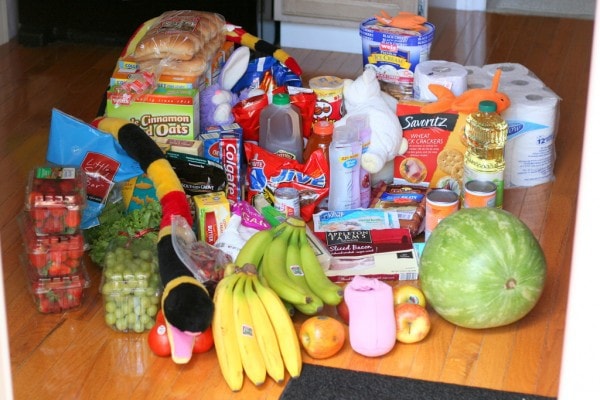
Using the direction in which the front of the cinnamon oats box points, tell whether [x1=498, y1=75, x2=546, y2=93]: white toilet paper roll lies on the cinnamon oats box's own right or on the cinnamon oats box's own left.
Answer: on the cinnamon oats box's own left

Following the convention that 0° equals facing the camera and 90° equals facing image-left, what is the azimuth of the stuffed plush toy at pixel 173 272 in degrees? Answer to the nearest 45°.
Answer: approximately 0°

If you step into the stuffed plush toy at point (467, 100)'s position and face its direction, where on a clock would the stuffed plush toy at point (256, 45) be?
the stuffed plush toy at point (256, 45) is roughly at 7 o'clock from the stuffed plush toy at point (467, 100).

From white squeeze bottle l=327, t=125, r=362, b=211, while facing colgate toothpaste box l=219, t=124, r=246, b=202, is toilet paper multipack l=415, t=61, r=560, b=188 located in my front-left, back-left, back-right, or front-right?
back-right

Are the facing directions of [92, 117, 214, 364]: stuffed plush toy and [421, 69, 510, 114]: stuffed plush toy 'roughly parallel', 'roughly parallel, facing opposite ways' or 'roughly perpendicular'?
roughly perpendicular

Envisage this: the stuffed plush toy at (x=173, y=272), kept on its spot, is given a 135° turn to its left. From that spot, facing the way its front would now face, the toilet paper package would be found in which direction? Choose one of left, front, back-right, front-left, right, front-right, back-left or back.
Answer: front

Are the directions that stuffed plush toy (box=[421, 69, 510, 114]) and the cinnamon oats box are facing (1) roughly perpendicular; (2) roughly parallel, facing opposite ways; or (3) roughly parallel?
roughly perpendicular

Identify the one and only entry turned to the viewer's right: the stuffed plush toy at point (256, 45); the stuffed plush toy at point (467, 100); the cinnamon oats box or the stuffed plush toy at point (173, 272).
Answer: the stuffed plush toy at point (467, 100)
